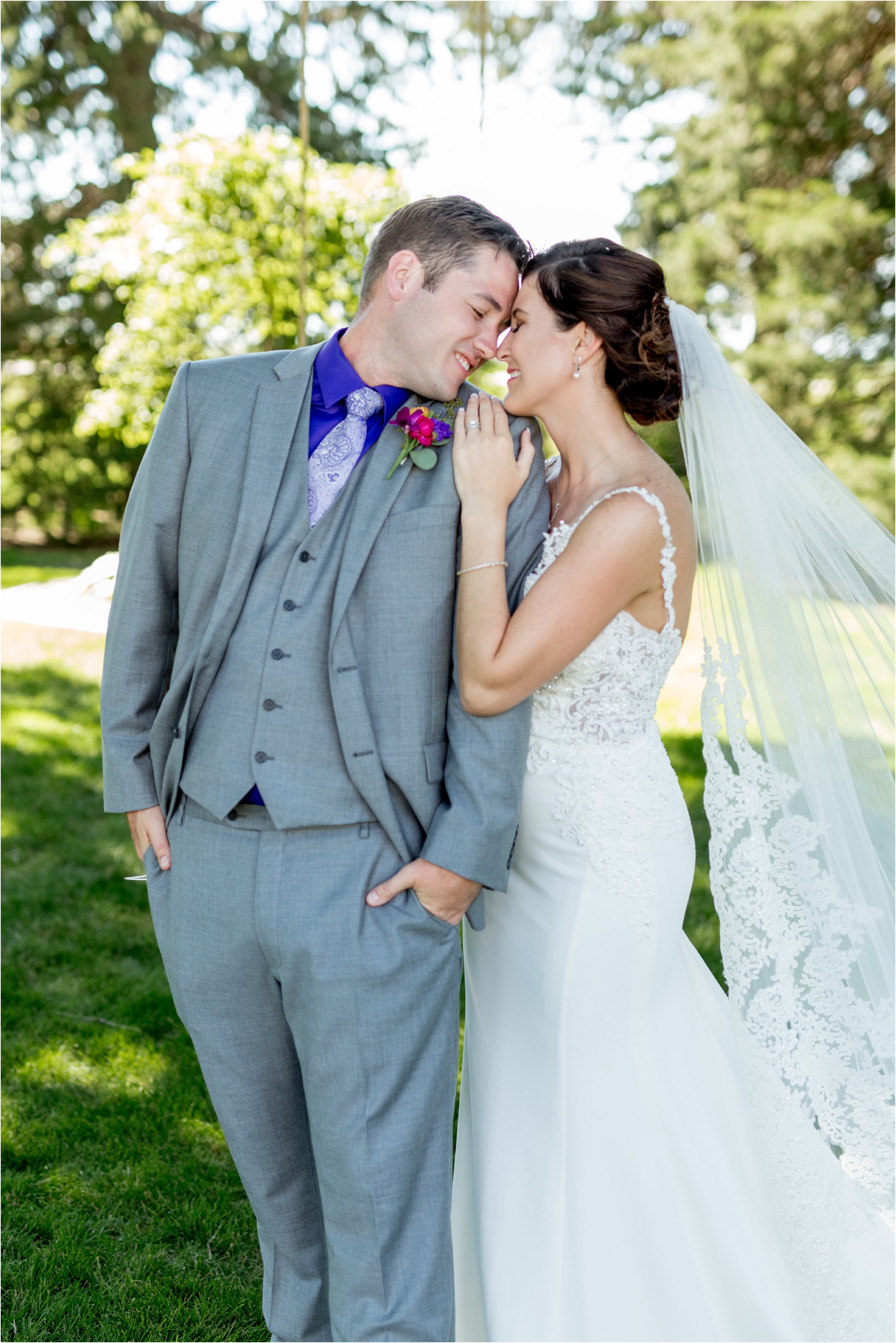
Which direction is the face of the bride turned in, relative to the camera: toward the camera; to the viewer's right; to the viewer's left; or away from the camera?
to the viewer's left

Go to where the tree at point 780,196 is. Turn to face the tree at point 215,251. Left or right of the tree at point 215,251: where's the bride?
left

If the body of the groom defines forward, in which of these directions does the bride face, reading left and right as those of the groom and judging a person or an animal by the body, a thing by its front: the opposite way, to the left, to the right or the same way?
to the right

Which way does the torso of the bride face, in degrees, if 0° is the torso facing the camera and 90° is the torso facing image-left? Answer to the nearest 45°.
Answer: approximately 90°

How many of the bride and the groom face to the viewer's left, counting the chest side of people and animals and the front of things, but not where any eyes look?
1

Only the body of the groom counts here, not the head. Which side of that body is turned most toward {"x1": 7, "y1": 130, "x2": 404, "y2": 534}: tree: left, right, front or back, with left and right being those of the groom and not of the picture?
back

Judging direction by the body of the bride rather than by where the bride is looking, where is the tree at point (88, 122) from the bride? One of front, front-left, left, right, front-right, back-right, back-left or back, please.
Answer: front-right

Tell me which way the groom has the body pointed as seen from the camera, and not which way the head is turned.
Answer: toward the camera

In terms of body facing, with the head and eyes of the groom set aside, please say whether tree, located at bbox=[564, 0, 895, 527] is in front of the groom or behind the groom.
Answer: behind

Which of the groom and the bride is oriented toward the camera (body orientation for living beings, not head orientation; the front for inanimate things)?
the groom

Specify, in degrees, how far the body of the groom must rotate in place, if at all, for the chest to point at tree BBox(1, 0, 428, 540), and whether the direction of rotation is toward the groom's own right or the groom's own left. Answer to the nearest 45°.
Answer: approximately 180°

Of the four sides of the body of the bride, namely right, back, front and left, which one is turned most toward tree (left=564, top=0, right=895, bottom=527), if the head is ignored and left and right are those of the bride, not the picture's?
right
